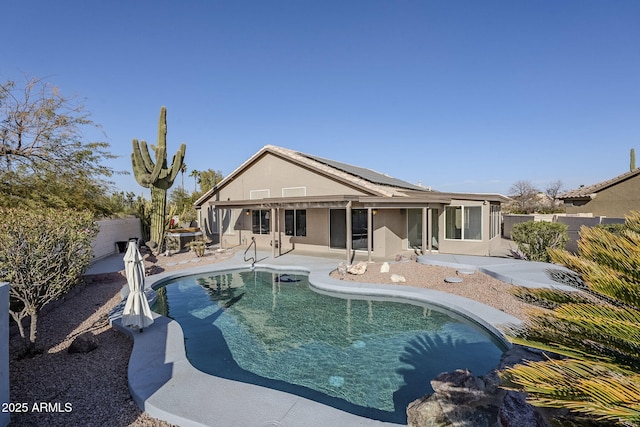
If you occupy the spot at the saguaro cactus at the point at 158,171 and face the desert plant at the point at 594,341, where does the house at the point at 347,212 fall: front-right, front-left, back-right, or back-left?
front-left

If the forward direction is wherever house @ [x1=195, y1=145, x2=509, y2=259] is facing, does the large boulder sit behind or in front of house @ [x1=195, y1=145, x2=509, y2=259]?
behind

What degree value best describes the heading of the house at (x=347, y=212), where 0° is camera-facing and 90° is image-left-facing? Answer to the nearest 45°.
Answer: approximately 180°

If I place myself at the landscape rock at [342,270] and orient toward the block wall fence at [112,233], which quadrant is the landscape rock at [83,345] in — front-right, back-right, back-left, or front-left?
front-left

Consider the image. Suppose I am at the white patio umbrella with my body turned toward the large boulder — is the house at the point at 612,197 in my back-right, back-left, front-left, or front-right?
front-left

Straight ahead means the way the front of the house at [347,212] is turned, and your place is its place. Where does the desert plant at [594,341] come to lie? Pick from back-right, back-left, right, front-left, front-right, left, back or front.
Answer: back

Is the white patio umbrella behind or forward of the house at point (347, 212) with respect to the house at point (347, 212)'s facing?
behind

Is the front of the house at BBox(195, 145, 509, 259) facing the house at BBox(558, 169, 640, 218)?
no

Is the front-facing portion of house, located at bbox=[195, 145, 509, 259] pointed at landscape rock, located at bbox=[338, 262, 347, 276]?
no

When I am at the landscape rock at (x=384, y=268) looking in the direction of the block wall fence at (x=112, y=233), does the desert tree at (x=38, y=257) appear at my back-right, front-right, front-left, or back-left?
front-left

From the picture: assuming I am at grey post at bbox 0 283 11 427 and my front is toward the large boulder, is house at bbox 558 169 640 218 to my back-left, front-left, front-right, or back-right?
front-left

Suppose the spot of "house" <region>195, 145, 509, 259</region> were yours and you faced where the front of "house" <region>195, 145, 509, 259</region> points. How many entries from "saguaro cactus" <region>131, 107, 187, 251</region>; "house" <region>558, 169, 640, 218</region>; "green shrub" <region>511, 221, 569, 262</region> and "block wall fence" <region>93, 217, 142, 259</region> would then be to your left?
2

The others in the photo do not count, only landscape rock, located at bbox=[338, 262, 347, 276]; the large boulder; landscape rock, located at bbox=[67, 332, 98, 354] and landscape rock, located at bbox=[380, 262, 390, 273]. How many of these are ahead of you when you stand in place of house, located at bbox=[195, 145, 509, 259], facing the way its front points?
0

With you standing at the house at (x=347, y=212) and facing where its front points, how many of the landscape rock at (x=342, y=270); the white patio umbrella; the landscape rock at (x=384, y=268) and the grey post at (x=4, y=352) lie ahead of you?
0

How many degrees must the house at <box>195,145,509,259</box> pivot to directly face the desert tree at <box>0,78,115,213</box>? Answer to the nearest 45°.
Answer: approximately 135° to its left
